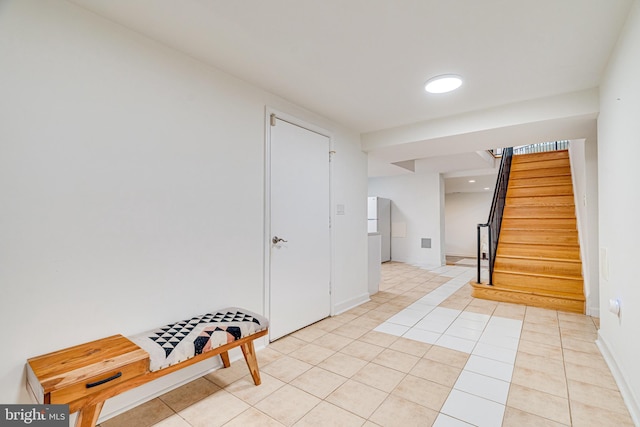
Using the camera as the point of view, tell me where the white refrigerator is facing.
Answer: facing the viewer and to the left of the viewer

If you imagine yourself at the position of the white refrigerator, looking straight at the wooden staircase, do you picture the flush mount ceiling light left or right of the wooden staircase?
right

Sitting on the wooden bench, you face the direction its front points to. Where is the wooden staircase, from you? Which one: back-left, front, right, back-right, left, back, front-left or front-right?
front-left

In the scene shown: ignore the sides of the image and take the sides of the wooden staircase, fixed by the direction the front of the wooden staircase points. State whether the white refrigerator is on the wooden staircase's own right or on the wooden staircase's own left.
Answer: on the wooden staircase's own right

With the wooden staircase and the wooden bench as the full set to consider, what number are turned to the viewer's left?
0

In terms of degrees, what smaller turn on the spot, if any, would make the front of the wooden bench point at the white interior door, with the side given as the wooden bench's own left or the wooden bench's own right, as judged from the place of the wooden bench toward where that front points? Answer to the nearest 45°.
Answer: approximately 90° to the wooden bench's own left

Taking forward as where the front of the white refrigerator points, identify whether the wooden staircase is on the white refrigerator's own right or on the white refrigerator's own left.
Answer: on the white refrigerator's own left

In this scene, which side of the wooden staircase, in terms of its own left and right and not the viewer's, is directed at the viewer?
front

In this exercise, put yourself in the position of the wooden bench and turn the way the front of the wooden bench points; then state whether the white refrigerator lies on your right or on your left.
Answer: on your left

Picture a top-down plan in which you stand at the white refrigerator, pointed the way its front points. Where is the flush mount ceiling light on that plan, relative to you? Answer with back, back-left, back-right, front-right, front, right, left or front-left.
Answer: front-left

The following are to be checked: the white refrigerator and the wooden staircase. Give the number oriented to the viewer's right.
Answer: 0
